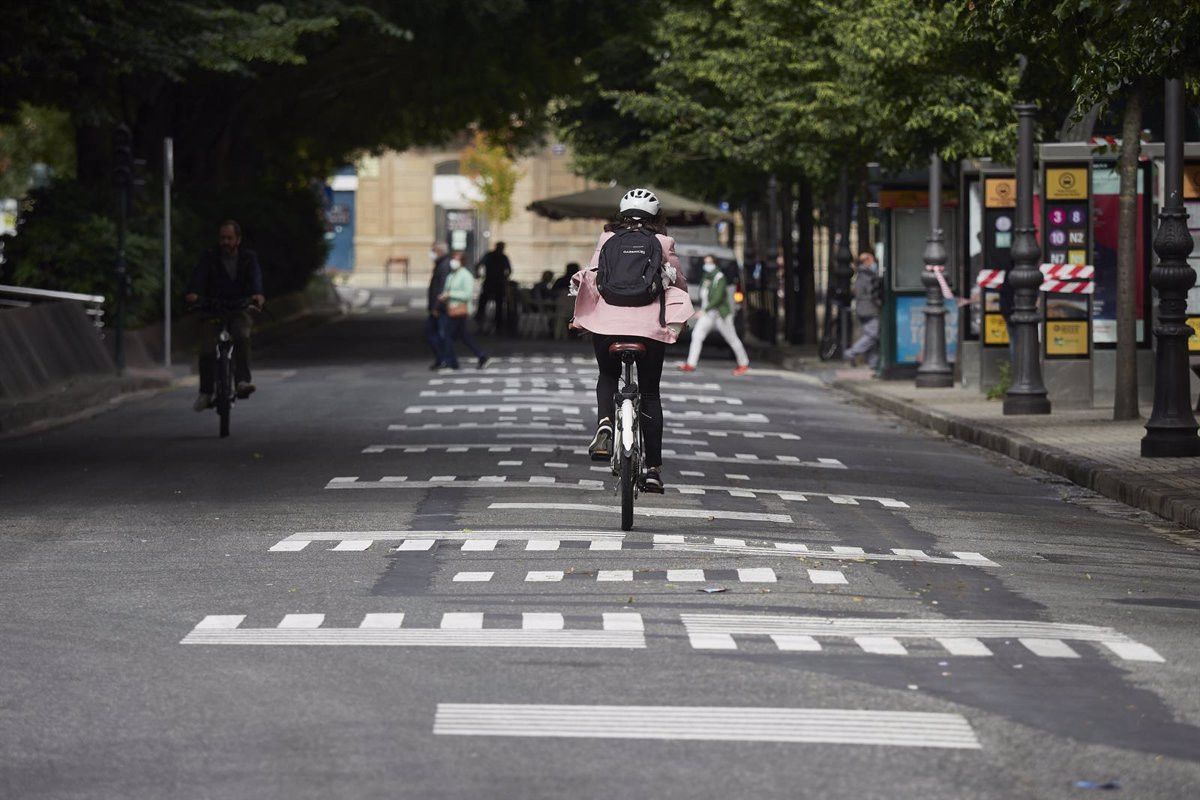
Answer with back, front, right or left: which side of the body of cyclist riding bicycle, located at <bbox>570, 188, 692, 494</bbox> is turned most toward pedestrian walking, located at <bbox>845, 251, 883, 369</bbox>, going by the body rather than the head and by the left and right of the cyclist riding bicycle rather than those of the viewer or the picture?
front

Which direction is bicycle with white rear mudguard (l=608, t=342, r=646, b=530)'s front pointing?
away from the camera

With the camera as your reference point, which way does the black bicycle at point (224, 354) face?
facing the viewer

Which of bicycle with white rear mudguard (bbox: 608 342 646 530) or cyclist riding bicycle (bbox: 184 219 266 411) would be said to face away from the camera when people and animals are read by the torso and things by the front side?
the bicycle with white rear mudguard

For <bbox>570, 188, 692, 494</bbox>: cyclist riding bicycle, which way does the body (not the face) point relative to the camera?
away from the camera

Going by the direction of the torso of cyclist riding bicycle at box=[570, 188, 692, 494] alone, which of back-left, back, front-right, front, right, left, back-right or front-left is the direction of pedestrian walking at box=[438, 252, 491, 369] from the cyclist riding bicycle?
front

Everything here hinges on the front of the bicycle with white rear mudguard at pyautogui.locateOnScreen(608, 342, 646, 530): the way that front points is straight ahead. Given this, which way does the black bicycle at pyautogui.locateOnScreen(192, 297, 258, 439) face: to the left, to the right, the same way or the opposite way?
the opposite way

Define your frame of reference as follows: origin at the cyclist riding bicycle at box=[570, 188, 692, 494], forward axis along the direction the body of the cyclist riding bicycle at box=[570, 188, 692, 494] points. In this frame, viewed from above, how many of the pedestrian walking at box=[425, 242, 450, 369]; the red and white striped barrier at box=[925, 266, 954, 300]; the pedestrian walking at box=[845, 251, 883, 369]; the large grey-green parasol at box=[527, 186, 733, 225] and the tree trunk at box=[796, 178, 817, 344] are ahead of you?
5

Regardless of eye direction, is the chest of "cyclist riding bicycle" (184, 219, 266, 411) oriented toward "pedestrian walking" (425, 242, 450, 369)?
no

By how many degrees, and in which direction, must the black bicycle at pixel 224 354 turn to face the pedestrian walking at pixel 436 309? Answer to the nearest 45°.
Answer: approximately 180°

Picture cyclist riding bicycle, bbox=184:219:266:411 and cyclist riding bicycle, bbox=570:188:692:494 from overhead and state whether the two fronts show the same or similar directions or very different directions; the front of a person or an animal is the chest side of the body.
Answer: very different directions

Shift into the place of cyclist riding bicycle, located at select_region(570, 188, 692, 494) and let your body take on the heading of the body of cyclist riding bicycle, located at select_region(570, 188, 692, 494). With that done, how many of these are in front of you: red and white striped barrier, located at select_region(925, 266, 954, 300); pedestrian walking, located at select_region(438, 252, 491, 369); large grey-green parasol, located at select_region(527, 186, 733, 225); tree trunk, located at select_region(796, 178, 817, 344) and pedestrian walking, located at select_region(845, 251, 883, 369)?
5

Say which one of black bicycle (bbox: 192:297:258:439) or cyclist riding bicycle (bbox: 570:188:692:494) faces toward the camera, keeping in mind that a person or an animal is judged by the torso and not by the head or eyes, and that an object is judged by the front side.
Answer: the black bicycle

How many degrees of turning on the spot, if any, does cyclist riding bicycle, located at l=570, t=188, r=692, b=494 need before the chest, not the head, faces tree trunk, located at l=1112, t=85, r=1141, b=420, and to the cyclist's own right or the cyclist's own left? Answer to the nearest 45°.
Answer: approximately 45° to the cyclist's own right

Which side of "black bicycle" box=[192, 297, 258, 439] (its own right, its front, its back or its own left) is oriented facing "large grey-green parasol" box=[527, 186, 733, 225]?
back

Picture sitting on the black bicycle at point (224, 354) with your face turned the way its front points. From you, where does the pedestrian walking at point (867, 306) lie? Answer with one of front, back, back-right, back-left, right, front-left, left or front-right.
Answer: back-left

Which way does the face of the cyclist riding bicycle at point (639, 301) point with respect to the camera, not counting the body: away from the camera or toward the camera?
away from the camera

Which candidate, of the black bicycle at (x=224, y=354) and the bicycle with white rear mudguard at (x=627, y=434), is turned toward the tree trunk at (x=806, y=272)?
the bicycle with white rear mudguard at (x=627, y=434)
